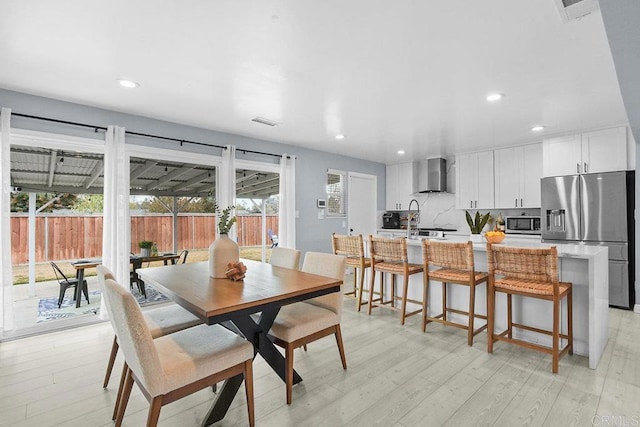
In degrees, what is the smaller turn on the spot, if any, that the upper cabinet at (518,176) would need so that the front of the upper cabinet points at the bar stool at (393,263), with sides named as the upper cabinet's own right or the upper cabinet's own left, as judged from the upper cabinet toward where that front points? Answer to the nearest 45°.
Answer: approximately 45° to the upper cabinet's own right

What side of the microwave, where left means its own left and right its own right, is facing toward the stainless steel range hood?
right

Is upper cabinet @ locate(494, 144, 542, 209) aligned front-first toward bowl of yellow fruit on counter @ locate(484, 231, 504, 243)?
yes

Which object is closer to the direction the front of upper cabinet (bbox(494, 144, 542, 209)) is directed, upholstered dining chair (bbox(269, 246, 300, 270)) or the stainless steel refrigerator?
the upholstered dining chair

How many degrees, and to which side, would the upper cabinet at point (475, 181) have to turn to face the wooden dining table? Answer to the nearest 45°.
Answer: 0° — it already faces it

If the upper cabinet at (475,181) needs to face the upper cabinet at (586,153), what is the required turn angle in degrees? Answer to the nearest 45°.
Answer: approximately 45° to its left

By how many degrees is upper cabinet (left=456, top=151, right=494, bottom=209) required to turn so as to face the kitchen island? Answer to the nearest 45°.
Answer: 0° — it already faces it

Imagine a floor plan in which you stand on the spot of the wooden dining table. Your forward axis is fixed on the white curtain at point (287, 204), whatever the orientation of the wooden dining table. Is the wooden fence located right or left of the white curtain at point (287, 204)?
left

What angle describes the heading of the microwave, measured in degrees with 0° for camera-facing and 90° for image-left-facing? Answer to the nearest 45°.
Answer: approximately 0°

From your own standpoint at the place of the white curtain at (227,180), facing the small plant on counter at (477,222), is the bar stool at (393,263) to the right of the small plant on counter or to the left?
right

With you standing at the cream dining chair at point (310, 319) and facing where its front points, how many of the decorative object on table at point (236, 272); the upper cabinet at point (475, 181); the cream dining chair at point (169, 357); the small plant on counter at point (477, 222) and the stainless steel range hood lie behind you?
3
